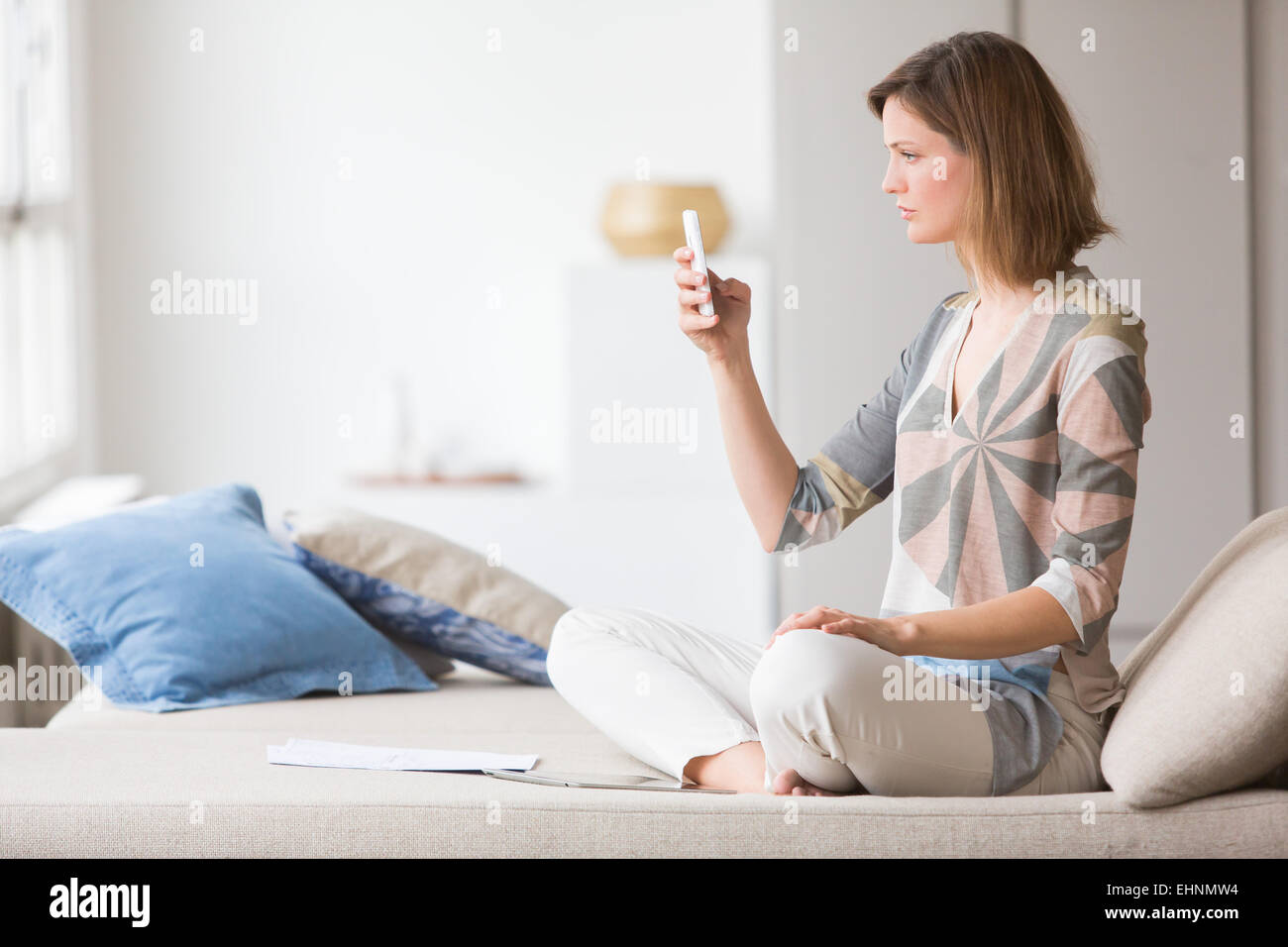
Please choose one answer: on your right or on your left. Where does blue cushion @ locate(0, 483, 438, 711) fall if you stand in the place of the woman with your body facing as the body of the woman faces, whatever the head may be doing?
on your right

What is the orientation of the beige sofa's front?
toward the camera

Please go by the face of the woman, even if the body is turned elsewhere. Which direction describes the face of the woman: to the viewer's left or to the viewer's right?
to the viewer's left

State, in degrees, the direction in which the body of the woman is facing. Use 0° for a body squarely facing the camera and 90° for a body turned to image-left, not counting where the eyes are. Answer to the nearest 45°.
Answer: approximately 45°

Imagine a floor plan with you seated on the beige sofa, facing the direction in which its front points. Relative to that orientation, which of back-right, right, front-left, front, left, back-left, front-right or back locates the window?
back-right

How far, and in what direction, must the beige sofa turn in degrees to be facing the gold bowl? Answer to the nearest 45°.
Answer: approximately 180°
